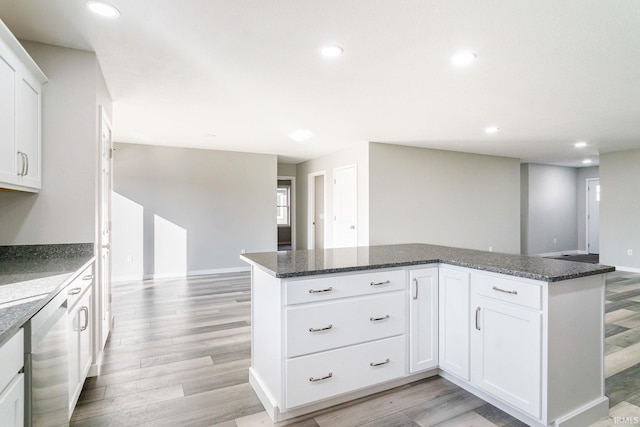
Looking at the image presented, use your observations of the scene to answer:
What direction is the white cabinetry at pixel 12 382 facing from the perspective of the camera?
to the viewer's right

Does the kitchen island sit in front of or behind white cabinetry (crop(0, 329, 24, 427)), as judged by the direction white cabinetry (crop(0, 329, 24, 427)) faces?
in front

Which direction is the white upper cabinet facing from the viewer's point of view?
to the viewer's right

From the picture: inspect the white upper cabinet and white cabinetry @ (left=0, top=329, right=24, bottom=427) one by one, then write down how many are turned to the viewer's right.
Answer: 2

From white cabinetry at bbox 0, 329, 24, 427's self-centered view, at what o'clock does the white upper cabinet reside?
The white upper cabinet is roughly at 9 o'clock from the white cabinetry.

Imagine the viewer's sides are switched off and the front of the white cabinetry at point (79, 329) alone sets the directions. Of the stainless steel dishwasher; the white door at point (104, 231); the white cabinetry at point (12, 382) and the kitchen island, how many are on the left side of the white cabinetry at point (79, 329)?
1

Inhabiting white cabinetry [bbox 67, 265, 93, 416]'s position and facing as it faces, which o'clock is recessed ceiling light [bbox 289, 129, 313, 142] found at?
The recessed ceiling light is roughly at 11 o'clock from the white cabinetry.

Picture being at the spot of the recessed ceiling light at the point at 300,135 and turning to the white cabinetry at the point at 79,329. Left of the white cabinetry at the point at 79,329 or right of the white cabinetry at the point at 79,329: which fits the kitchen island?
left

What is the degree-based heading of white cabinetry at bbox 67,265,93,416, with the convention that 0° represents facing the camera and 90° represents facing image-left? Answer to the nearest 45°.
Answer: approximately 270°

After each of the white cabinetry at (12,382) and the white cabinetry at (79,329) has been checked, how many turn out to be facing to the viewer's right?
2

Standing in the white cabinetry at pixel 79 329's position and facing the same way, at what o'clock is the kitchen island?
The kitchen island is roughly at 1 o'clock from the white cabinetry.
